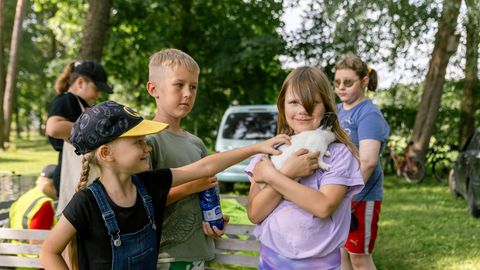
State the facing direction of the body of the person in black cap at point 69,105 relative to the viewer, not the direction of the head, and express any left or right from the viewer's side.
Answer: facing to the right of the viewer

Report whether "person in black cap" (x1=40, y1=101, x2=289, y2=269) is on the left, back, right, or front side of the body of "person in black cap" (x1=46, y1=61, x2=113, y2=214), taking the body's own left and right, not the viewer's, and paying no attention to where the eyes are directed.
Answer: right

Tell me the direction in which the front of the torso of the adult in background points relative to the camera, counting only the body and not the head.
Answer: to the viewer's right

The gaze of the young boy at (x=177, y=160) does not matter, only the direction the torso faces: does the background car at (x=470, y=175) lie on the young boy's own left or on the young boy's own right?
on the young boy's own left

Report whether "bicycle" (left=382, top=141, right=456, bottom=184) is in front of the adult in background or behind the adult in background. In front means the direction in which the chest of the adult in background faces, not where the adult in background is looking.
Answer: in front

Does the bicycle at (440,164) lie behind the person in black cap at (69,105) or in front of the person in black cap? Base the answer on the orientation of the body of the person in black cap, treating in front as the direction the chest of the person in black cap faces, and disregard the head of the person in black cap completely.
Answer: in front

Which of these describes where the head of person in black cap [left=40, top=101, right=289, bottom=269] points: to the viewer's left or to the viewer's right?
to the viewer's right

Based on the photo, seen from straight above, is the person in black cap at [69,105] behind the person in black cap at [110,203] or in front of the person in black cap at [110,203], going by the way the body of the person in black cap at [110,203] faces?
behind
